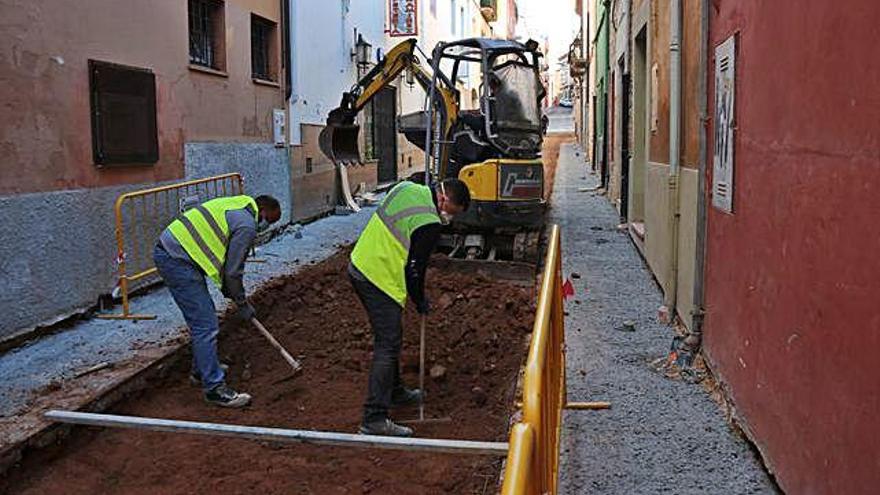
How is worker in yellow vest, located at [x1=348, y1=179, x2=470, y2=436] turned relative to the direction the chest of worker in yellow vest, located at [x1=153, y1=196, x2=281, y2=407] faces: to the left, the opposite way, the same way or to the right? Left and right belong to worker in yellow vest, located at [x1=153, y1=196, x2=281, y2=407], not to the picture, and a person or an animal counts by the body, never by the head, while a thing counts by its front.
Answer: the same way

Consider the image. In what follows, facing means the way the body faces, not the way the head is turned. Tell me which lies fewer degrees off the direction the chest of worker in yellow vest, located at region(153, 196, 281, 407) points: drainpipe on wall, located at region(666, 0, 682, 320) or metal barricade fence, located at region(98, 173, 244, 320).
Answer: the drainpipe on wall

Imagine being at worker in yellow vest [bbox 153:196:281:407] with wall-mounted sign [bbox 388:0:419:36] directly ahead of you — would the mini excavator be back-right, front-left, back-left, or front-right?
front-right

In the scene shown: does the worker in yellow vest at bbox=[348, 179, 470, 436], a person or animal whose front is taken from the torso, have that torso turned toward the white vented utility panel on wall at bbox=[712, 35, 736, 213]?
yes

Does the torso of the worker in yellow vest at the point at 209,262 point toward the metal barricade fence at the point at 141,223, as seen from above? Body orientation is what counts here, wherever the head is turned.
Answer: no

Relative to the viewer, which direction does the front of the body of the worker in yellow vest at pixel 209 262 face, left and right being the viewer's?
facing to the right of the viewer

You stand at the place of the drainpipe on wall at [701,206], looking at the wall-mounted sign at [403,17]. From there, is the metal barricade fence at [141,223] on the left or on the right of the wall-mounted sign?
left

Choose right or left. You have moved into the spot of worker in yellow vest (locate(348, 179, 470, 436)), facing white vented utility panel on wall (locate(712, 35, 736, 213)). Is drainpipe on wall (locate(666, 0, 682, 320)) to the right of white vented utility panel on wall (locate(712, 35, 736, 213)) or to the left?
left

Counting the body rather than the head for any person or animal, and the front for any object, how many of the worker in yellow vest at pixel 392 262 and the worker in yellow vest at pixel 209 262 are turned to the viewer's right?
2

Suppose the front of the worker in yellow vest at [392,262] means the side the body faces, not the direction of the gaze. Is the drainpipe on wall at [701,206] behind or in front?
in front

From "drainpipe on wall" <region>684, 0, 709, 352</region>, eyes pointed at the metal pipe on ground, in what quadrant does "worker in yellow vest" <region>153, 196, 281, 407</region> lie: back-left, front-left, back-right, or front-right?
front-right

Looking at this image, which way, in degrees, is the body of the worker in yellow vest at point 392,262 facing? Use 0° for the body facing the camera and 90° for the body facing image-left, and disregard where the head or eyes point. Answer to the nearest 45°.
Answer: approximately 270°

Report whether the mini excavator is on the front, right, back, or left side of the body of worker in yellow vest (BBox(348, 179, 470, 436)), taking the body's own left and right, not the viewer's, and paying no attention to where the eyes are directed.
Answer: left

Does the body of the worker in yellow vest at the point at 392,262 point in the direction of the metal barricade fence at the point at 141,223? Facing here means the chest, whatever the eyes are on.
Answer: no

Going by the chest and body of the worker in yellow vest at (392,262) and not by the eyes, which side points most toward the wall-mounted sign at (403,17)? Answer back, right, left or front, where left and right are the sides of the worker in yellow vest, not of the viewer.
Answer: left
